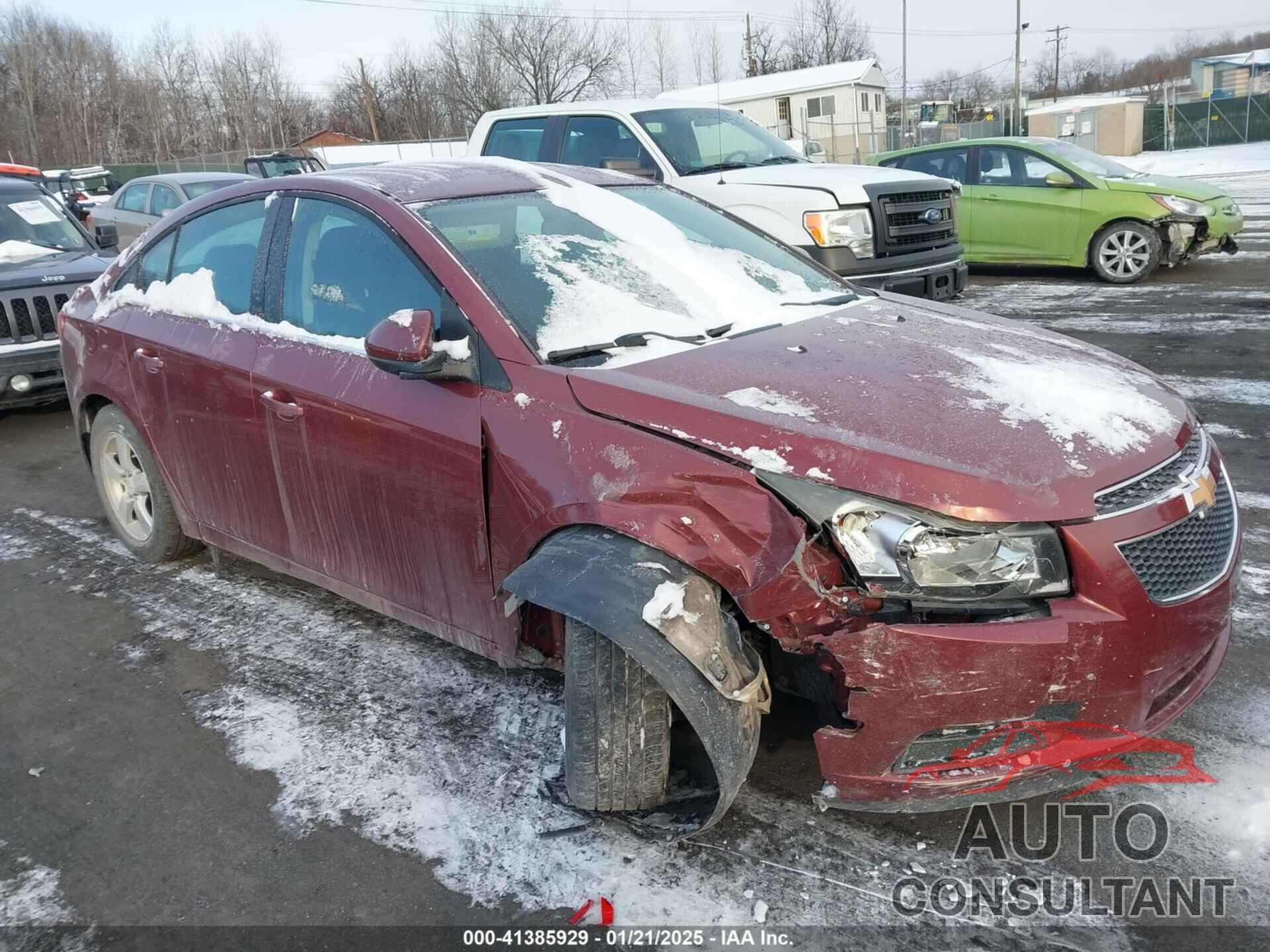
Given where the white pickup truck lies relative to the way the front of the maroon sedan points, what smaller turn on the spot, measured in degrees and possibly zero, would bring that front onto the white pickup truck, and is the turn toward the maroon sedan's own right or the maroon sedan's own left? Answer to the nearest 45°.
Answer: approximately 135° to the maroon sedan's own left

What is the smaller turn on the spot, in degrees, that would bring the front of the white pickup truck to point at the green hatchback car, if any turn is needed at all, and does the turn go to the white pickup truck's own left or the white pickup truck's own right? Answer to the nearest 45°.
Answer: approximately 90° to the white pickup truck's own left

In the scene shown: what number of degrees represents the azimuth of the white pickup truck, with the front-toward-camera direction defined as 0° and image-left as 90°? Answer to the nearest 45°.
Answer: approximately 315°

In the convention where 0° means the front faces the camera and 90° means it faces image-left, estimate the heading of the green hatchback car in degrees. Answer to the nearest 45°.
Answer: approximately 270°

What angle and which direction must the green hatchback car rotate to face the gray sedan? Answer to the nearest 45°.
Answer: approximately 180°

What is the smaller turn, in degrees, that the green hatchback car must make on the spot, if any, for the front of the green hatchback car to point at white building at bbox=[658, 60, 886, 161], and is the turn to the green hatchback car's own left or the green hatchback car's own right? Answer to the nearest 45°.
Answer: approximately 90° to the green hatchback car's own left

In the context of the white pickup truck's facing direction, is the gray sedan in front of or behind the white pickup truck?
behind

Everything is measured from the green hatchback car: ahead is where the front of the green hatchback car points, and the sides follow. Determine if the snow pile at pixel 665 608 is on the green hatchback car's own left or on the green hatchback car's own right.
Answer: on the green hatchback car's own right

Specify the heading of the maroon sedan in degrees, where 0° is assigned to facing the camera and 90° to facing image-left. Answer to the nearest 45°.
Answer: approximately 315°

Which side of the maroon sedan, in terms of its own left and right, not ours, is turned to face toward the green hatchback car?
left
